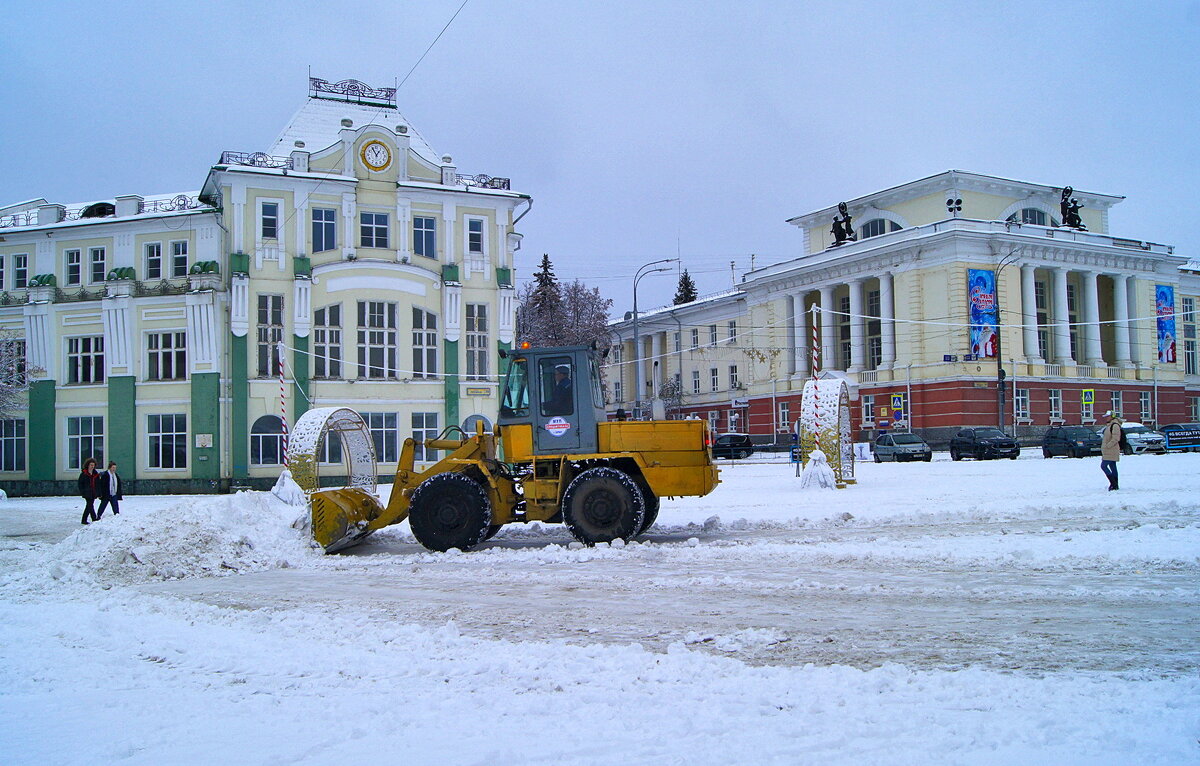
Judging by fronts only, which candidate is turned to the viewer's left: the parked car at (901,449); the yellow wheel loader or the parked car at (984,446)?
the yellow wheel loader

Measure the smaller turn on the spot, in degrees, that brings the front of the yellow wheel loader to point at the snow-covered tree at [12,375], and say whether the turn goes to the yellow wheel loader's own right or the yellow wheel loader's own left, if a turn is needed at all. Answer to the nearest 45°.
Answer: approximately 45° to the yellow wheel loader's own right

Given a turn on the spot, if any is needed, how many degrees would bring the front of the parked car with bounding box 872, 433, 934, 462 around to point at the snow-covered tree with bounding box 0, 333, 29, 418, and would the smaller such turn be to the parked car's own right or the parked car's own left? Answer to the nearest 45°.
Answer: approximately 90° to the parked car's own right

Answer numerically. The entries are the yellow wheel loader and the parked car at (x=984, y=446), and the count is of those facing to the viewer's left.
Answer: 1

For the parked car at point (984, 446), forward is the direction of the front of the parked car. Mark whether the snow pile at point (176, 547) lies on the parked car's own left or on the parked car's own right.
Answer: on the parked car's own right

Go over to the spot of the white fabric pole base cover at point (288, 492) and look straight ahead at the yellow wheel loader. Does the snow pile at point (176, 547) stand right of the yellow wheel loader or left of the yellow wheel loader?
right

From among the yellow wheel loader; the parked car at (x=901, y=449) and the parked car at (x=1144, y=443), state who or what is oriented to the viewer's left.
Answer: the yellow wheel loader

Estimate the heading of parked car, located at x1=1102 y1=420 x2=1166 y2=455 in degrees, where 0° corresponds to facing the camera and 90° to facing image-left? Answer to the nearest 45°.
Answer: approximately 315°

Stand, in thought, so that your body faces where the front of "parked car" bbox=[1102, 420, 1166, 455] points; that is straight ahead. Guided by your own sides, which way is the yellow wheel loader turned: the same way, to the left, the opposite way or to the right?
to the right

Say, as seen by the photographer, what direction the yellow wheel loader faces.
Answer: facing to the left of the viewer

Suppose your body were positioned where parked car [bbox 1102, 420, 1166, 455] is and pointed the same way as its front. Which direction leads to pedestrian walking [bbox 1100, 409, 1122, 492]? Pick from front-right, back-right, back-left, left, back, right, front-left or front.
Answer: front-right
